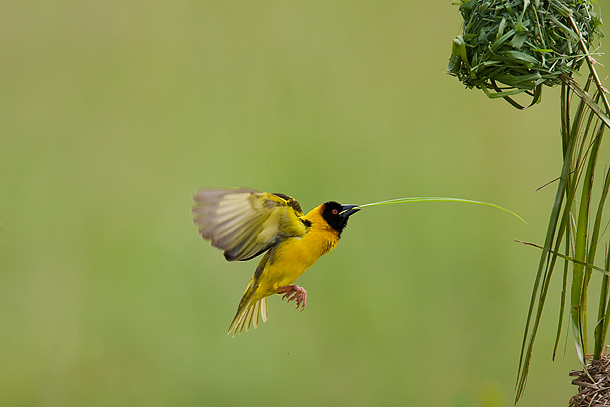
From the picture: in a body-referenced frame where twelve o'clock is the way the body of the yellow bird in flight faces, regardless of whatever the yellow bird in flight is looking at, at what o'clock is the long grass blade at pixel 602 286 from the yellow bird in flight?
The long grass blade is roughly at 1 o'clock from the yellow bird in flight.

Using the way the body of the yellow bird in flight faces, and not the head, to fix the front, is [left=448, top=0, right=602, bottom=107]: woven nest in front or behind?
in front

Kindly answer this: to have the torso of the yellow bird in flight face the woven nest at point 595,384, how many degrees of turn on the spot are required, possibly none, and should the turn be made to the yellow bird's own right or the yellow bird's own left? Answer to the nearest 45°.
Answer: approximately 45° to the yellow bird's own right

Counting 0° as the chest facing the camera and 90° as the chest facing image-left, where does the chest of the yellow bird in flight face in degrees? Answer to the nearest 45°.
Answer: approximately 270°
